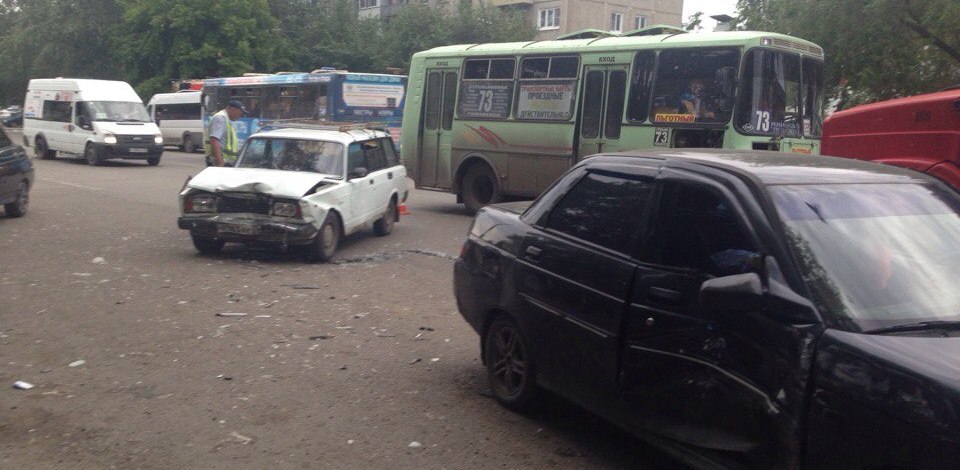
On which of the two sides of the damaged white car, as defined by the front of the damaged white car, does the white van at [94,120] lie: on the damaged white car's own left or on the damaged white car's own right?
on the damaged white car's own right

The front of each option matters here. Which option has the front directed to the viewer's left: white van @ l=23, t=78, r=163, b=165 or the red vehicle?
the red vehicle

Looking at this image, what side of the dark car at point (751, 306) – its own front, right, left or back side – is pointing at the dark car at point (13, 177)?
back

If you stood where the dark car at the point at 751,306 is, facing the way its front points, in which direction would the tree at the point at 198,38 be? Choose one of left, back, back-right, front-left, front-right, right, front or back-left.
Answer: back

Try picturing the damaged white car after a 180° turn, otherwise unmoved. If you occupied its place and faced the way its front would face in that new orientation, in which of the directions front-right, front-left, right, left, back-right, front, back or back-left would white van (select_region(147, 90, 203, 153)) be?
front-left

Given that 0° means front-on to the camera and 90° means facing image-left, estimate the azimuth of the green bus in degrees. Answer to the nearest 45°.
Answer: approximately 315°

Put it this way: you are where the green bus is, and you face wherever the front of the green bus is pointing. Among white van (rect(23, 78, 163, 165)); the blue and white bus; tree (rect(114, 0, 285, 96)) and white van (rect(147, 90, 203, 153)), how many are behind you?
4

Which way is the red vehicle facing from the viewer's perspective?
to the viewer's left

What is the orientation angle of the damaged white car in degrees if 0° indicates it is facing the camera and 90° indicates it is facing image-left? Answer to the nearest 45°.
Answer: approximately 45°

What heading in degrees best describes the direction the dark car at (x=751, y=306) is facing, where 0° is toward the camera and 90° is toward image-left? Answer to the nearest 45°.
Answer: approximately 315°
